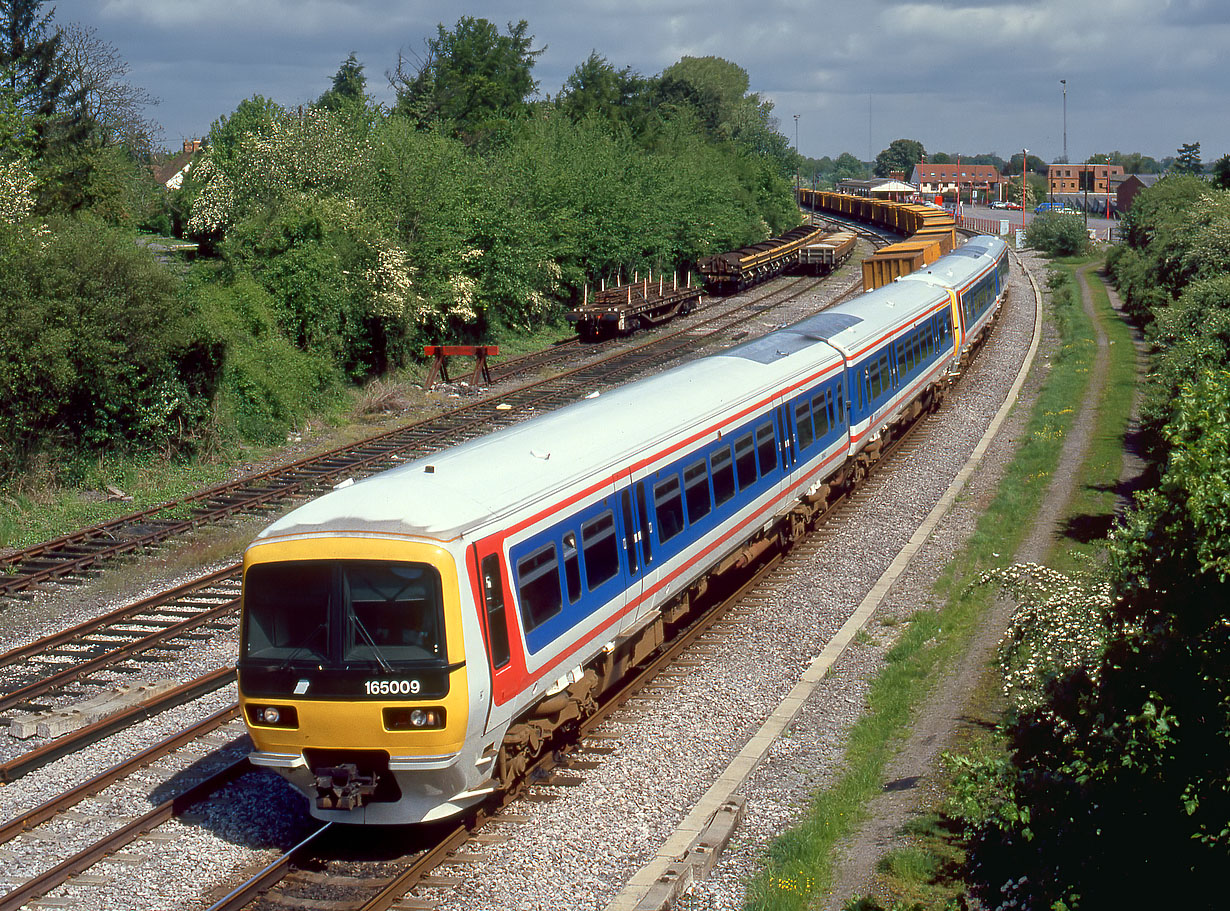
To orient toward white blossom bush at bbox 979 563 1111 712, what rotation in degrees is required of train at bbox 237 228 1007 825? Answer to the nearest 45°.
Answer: approximately 45° to its left

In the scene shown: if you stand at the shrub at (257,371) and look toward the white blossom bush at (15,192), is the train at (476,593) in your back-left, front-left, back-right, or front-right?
back-left

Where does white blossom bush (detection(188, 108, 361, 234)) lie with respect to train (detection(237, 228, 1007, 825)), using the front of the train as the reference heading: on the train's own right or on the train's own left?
on the train's own right

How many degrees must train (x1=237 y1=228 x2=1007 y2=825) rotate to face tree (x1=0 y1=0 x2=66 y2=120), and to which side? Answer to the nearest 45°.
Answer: approximately 90° to its right

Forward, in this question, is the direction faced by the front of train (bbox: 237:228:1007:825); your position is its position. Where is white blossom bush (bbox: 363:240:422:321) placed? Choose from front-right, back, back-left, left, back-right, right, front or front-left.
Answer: back-right

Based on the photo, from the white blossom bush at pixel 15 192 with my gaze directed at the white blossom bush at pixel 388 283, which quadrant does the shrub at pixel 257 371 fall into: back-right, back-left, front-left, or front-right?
front-right

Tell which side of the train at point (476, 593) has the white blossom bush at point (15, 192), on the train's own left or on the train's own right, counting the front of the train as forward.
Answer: on the train's own right

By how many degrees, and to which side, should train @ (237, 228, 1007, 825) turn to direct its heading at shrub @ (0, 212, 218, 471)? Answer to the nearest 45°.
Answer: approximately 90° to its right
